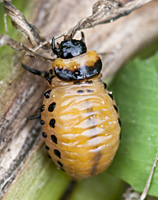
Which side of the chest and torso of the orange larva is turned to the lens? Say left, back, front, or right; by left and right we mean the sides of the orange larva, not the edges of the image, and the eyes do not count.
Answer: back
